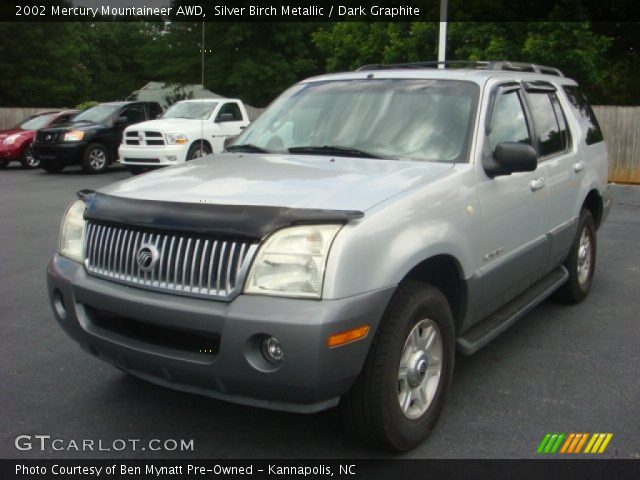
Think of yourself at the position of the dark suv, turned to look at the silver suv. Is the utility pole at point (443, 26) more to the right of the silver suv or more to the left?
left

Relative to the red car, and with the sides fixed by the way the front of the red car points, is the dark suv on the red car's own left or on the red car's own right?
on the red car's own left

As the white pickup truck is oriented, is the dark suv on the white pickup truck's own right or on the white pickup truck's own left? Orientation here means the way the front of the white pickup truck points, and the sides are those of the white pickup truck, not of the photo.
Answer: on the white pickup truck's own right

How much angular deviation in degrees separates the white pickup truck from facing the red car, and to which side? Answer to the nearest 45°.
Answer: approximately 90° to its right

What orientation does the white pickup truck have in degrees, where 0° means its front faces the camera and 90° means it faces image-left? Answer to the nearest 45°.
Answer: approximately 45°

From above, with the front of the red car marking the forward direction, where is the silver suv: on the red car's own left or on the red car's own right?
on the red car's own left

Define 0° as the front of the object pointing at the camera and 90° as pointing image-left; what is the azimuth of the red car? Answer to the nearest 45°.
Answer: approximately 45°

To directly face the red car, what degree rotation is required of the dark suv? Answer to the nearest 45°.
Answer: approximately 90° to its right
